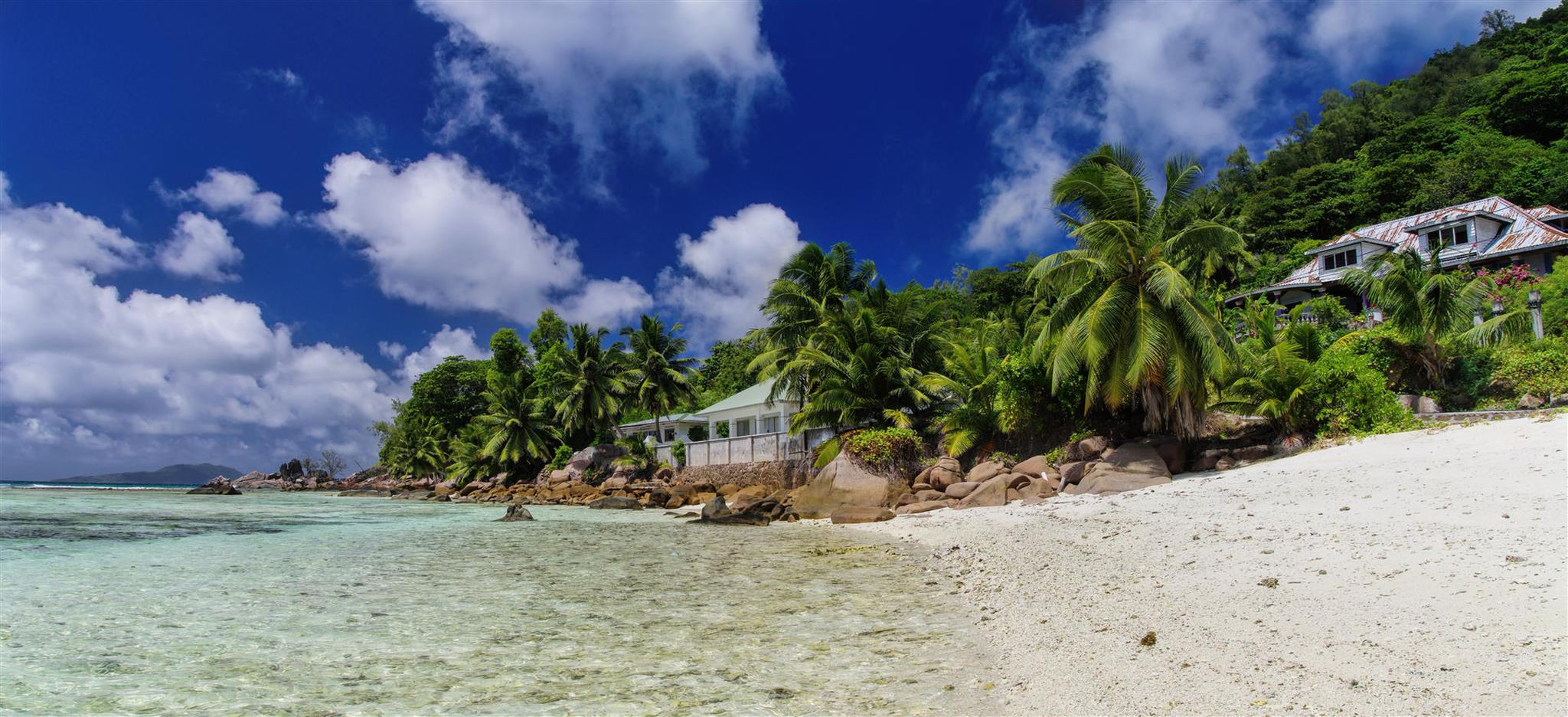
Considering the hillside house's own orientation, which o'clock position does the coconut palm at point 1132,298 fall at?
The coconut palm is roughly at 11 o'clock from the hillside house.

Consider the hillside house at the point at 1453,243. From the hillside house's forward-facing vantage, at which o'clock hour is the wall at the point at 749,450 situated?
The wall is roughly at 12 o'clock from the hillside house.

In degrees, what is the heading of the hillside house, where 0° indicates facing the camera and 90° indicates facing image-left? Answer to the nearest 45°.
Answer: approximately 45°

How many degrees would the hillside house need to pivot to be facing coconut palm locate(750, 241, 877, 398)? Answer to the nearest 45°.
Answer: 0° — it already faces it
